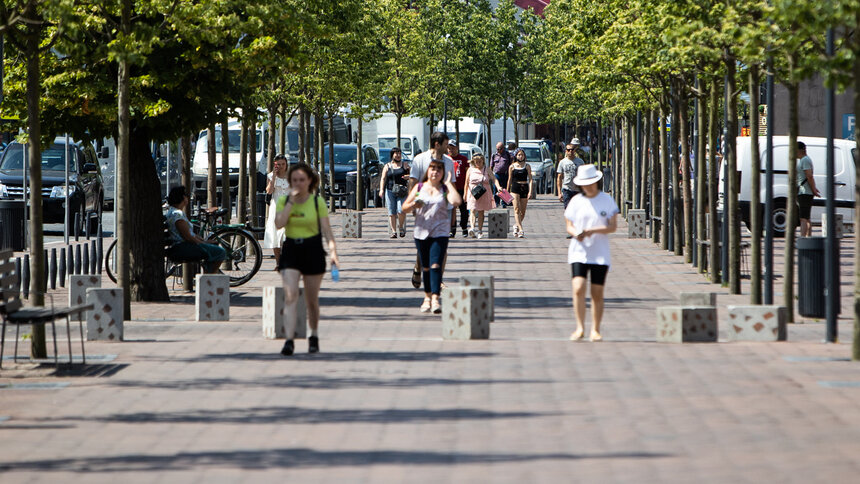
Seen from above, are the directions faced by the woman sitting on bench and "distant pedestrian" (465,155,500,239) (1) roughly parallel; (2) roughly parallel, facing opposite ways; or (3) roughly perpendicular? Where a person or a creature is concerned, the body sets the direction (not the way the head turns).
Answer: roughly perpendicular

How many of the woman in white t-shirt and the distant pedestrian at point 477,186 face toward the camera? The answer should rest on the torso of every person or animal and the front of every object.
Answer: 2

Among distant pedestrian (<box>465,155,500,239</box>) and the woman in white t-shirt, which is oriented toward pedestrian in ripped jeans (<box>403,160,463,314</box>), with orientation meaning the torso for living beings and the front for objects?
distant pedestrian (<box>465,155,500,239</box>)

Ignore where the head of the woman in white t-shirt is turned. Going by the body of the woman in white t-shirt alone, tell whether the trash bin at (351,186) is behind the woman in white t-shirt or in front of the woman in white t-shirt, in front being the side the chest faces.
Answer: behind

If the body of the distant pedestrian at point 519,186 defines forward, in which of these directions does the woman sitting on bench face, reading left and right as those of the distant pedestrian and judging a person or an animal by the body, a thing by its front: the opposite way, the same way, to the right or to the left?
to the left
